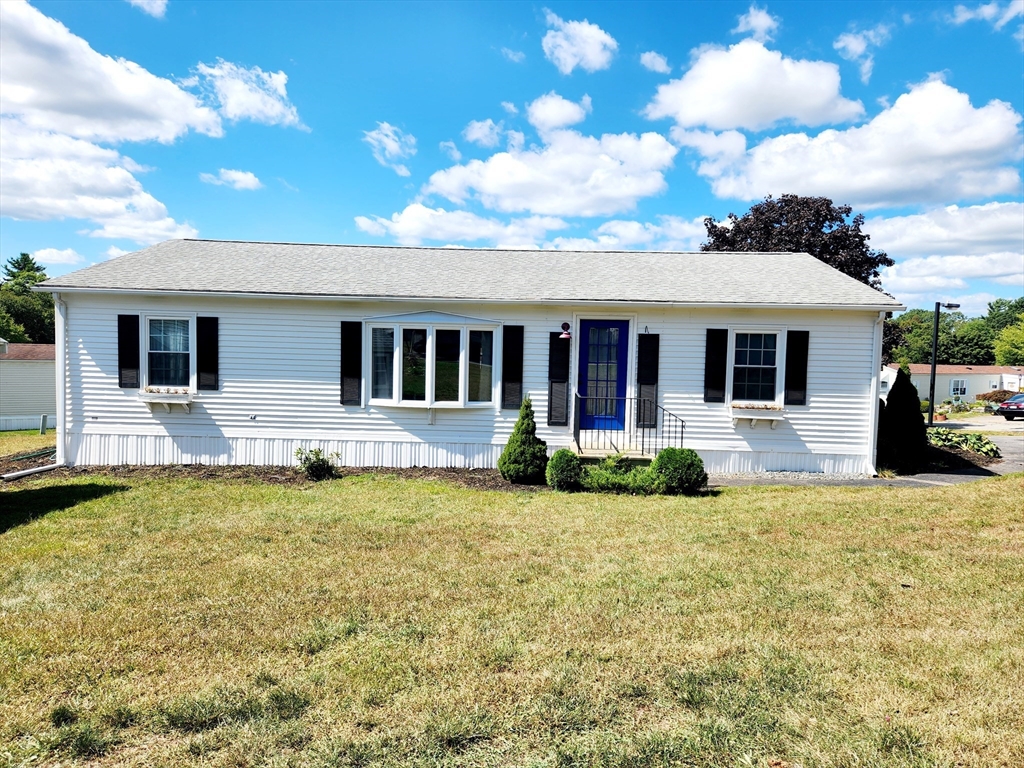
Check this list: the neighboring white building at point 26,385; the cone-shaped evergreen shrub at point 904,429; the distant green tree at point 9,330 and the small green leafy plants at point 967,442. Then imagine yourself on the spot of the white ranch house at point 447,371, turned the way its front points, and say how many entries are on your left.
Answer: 2

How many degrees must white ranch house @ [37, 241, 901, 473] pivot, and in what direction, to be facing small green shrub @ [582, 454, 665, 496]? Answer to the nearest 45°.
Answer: approximately 45° to its left

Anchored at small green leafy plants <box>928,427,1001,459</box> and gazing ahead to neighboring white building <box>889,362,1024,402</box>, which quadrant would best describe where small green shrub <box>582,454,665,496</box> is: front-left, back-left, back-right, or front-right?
back-left

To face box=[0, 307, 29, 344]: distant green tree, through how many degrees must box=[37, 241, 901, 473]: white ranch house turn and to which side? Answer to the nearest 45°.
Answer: approximately 135° to its right

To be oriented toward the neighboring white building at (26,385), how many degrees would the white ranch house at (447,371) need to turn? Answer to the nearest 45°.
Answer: approximately 135° to its right

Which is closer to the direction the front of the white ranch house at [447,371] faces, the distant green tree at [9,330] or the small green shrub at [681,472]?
the small green shrub

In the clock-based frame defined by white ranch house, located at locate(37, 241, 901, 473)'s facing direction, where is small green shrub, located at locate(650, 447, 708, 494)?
The small green shrub is roughly at 10 o'clock from the white ranch house.

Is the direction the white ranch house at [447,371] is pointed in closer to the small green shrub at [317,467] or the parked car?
the small green shrub

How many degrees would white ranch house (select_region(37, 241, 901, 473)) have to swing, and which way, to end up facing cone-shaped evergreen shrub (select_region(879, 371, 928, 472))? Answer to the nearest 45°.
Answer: approximately 90° to its left

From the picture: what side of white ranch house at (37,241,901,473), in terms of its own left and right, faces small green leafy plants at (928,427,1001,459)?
left

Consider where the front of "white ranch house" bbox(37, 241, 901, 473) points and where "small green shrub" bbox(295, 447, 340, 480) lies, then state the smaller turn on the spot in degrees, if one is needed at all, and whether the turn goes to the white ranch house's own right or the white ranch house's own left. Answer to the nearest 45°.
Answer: approximately 90° to the white ranch house's own right

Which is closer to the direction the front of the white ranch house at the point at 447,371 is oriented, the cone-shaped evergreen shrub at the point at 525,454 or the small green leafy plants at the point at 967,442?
the cone-shaped evergreen shrub

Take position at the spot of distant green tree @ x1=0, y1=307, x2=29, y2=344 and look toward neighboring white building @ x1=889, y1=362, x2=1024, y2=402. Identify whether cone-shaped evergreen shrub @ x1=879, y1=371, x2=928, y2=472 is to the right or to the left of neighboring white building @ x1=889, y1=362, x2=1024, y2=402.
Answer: right

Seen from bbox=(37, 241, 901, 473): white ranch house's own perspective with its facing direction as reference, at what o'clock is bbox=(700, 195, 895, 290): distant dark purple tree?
The distant dark purple tree is roughly at 8 o'clock from the white ranch house.

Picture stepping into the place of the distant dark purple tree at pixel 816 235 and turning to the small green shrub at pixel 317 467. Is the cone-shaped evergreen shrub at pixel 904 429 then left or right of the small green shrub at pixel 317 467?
left

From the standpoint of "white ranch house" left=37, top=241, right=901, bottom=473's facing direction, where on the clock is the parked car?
The parked car is roughly at 8 o'clock from the white ranch house.

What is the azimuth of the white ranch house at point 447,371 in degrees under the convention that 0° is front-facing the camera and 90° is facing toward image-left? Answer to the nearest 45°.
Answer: approximately 0°
